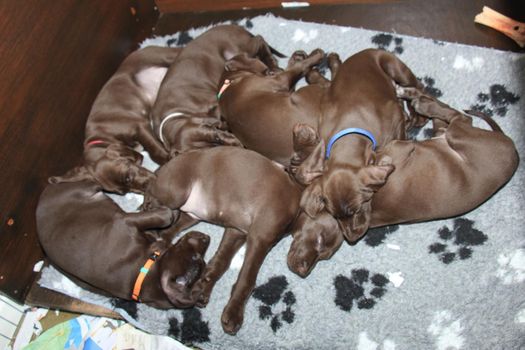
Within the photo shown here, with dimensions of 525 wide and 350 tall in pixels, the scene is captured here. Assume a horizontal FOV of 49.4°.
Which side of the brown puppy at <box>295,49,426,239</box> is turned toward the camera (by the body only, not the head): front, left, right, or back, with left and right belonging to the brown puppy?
front

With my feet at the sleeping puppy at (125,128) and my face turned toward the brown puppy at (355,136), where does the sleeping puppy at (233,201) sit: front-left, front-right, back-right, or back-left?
front-right

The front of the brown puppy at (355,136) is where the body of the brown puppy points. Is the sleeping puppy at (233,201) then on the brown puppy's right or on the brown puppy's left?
on the brown puppy's right

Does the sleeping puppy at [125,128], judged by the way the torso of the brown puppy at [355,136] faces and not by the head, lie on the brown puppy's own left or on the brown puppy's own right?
on the brown puppy's own right

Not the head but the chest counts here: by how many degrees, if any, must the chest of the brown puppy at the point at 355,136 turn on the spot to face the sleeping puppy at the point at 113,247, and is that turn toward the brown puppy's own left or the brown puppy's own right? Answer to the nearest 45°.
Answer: approximately 90° to the brown puppy's own right

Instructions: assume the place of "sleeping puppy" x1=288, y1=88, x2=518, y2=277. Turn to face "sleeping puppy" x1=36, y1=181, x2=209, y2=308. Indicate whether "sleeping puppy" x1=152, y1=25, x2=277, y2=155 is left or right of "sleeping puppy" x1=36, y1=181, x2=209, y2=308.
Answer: right

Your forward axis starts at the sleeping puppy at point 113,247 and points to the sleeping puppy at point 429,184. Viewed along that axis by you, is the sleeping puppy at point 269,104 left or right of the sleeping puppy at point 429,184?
left
